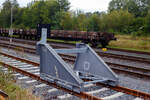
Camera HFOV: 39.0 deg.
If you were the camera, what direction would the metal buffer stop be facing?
facing away from the viewer and to the left of the viewer
